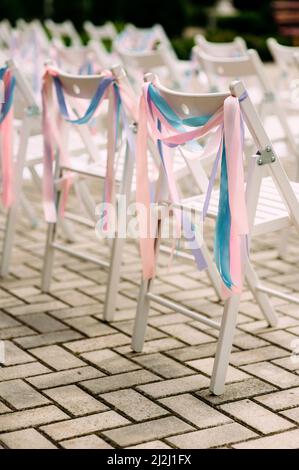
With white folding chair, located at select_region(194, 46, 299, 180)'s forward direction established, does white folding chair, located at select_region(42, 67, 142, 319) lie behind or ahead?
behind

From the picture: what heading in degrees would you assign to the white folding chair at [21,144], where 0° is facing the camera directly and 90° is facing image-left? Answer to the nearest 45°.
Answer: approximately 225°

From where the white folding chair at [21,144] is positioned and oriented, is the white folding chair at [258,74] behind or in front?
in front

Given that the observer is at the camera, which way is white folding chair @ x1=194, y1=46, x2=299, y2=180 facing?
facing away from the viewer and to the right of the viewer

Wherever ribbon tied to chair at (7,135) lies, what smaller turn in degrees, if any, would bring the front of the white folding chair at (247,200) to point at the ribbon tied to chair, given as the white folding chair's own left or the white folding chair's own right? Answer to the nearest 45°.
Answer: approximately 90° to the white folding chair's own left

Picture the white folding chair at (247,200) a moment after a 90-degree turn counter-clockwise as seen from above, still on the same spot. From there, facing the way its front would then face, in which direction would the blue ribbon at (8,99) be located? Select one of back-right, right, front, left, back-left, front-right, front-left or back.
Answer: front

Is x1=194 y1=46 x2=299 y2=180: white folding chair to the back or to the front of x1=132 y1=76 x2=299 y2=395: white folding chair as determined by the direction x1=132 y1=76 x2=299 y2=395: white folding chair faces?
to the front

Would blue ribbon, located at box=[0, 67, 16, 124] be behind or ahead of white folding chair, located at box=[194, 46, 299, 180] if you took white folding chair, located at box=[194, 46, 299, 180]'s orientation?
behind

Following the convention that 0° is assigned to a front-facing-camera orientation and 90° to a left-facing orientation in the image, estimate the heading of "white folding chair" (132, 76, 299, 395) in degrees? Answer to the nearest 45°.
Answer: approximately 225°

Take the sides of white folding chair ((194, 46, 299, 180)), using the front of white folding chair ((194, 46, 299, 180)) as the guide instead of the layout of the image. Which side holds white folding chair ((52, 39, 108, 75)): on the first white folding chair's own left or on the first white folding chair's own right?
on the first white folding chair's own left

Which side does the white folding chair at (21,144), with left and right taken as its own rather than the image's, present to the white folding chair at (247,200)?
right

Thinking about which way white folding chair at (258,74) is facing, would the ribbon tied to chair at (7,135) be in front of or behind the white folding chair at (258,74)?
behind
